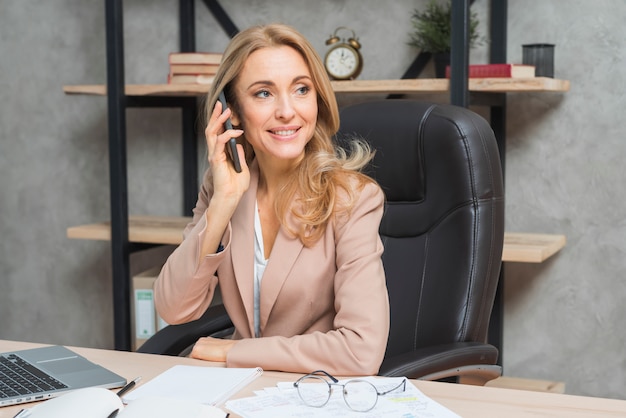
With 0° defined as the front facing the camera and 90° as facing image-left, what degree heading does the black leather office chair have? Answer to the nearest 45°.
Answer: approximately 45°

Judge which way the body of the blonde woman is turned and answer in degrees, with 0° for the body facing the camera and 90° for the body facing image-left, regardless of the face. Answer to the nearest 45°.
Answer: approximately 45°

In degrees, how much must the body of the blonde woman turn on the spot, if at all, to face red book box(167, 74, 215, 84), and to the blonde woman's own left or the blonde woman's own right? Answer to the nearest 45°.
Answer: approximately 135° to the blonde woman's own right

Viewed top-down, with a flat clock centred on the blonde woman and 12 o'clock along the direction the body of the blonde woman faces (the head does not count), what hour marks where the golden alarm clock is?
The golden alarm clock is roughly at 5 o'clock from the blonde woman.

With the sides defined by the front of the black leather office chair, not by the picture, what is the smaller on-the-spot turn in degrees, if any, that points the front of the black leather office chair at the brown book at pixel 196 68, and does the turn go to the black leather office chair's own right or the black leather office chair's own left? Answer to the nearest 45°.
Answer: approximately 90° to the black leather office chair's own right

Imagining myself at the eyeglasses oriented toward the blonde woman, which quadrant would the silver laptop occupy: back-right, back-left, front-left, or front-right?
front-left

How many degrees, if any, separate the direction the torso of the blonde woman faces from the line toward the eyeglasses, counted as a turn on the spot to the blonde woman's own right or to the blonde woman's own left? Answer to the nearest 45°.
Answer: approximately 45° to the blonde woman's own left
